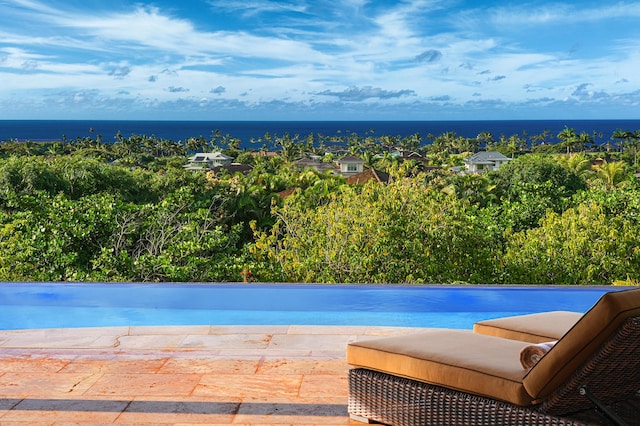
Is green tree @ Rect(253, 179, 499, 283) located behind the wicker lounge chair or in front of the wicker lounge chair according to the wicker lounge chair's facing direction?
in front

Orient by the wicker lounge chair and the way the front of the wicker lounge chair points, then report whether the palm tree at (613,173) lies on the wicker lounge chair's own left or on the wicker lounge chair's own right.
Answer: on the wicker lounge chair's own right

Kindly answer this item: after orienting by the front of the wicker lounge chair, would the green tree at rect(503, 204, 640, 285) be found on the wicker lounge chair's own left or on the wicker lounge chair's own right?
on the wicker lounge chair's own right

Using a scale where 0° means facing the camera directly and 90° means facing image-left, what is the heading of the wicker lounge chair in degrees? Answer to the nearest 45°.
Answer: approximately 135°
